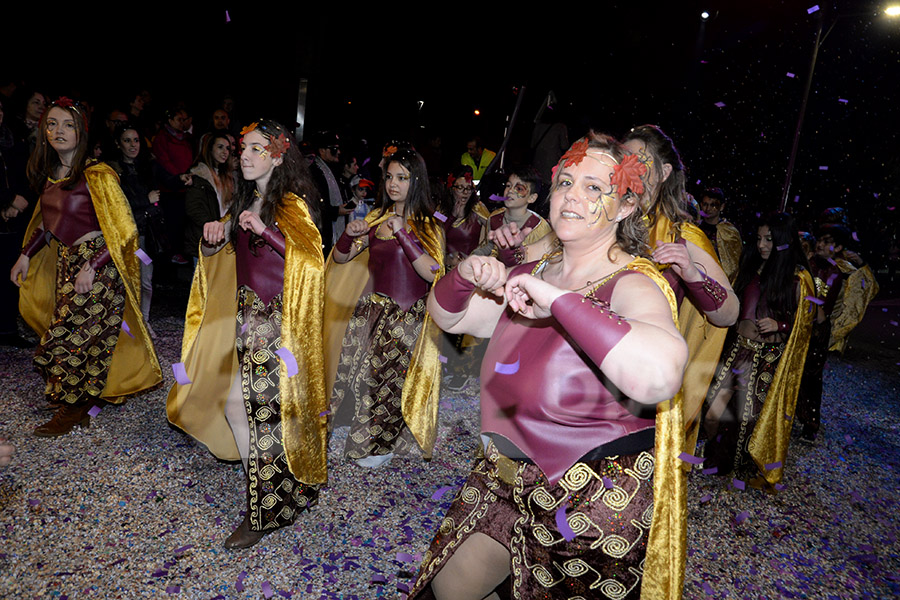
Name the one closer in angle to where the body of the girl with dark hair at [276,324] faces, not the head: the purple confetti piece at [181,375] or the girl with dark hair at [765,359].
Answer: the purple confetti piece

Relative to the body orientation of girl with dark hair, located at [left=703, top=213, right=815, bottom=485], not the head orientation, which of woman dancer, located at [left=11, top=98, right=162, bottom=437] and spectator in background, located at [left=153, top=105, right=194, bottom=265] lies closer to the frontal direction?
the woman dancer

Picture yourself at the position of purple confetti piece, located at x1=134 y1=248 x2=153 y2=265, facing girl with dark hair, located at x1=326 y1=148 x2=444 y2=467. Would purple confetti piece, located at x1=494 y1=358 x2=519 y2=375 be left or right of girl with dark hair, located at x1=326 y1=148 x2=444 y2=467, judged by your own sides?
right

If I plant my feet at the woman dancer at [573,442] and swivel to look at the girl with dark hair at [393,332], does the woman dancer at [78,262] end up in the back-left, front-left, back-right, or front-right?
front-left

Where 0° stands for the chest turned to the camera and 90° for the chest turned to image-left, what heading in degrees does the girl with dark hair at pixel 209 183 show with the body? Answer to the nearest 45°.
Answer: approximately 315°

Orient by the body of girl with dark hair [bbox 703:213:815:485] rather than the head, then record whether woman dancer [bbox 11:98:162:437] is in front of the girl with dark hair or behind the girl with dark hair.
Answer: in front

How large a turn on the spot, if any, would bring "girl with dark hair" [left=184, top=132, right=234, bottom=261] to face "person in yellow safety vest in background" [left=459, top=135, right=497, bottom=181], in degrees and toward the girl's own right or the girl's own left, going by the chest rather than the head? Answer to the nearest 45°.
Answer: approximately 90° to the girl's own left

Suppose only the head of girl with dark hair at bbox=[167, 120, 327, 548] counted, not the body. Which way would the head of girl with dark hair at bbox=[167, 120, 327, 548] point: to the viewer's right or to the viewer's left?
to the viewer's left

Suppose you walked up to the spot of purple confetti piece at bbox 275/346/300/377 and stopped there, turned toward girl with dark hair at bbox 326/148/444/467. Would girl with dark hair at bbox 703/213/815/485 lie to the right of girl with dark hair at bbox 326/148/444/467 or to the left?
right

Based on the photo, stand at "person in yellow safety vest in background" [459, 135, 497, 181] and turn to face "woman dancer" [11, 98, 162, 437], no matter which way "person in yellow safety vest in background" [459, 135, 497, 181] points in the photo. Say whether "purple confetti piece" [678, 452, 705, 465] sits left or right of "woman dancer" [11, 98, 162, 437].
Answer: left

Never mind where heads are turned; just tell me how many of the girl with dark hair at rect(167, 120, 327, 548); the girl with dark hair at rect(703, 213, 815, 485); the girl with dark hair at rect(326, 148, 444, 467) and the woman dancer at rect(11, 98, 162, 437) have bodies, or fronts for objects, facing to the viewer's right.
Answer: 0

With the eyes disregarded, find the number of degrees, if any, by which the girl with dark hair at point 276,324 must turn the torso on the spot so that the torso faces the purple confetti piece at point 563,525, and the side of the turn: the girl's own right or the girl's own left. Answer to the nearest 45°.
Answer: approximately 90° to the girl's own left

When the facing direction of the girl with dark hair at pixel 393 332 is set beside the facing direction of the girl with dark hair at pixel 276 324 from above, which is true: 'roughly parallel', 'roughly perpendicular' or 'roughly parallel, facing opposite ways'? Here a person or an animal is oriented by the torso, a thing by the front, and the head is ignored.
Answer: roughly parallel

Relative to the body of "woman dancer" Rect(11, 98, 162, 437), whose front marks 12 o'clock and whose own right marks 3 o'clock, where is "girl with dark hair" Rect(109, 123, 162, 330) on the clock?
The girl with dark hair is roughly at 5 o'clock from the woman dancer.

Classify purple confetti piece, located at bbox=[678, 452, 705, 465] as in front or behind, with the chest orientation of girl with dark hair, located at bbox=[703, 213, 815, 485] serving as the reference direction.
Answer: in front

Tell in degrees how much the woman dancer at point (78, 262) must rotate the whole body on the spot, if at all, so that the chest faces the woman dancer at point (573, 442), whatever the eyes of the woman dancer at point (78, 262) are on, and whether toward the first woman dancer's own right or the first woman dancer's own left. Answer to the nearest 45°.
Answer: approximately 45° to the first woman dancer's own left
